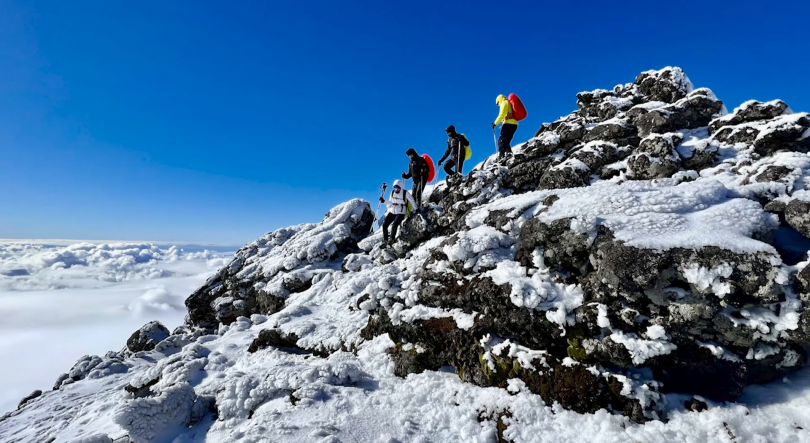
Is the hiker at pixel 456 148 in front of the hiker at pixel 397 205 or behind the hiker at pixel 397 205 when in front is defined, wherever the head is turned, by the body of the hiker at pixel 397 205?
behind

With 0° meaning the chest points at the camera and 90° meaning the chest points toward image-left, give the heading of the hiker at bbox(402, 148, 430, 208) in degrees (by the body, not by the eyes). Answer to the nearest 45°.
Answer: approximately 45°

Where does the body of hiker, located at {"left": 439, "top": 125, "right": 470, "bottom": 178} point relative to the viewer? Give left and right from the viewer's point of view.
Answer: facing the viewer and to the left of the viewer

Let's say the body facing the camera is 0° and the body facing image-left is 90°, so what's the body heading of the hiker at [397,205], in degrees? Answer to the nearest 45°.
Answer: approximately 45°

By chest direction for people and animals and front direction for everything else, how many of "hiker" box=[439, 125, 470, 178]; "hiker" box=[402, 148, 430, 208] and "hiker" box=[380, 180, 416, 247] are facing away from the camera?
0

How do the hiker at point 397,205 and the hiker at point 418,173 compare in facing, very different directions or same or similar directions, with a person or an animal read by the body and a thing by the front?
same or similar directions

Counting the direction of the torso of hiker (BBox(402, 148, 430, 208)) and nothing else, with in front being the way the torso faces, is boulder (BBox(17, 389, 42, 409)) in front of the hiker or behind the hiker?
in front

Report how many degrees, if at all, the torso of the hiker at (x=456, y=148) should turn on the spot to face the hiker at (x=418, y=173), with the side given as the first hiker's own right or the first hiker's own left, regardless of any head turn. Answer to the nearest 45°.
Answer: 0° — they already face them

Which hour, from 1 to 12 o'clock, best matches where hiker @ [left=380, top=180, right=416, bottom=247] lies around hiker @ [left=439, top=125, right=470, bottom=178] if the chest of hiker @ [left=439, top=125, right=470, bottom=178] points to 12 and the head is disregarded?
hiker @ [left=380, top=180, right=416, bottom=247] is roughly at 12 o'clock from hiker @ [left=439, top=125, right=470, bottom=178].
